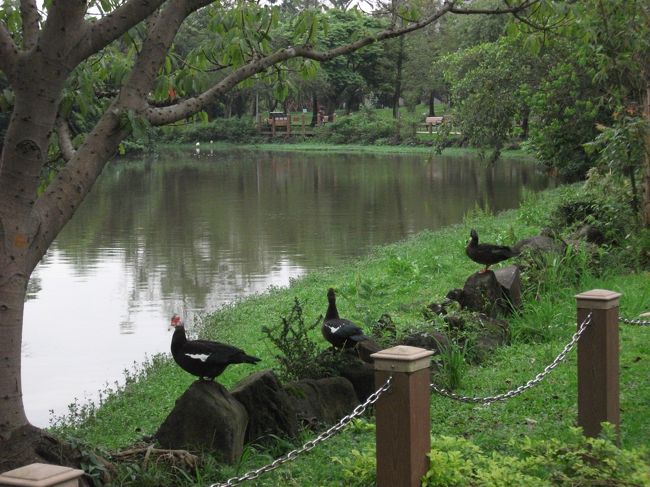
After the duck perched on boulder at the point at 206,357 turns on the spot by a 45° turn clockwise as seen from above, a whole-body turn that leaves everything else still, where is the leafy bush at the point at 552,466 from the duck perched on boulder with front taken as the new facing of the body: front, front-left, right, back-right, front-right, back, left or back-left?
back

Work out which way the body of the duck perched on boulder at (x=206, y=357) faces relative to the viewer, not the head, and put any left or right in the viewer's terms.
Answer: facing to the left of the viewer

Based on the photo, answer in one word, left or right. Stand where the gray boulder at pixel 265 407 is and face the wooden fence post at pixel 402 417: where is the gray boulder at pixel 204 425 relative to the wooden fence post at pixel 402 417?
right

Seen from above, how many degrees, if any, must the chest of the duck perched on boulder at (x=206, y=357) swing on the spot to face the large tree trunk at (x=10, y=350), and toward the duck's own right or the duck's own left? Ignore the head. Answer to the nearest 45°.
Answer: approximately 45° to the duck's own left

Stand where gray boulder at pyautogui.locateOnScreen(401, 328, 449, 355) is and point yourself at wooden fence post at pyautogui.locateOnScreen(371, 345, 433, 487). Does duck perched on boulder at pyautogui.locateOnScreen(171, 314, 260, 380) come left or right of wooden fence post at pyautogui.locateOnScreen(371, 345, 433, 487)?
right

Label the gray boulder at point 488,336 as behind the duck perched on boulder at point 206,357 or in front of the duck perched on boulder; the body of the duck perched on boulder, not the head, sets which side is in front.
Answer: behind

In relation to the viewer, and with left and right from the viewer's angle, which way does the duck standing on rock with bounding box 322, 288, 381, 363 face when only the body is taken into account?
facing away from the viewer and to the left of the viewer

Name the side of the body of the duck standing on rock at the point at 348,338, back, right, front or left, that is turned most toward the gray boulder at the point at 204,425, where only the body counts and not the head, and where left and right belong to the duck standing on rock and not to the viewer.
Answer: left

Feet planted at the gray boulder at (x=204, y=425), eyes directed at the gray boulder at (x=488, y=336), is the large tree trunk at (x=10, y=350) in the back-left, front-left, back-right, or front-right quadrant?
back-left

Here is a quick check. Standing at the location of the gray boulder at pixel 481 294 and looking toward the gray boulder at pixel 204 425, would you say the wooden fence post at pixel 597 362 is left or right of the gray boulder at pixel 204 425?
left

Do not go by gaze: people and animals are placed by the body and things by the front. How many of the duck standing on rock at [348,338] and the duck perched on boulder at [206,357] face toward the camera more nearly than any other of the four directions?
0
